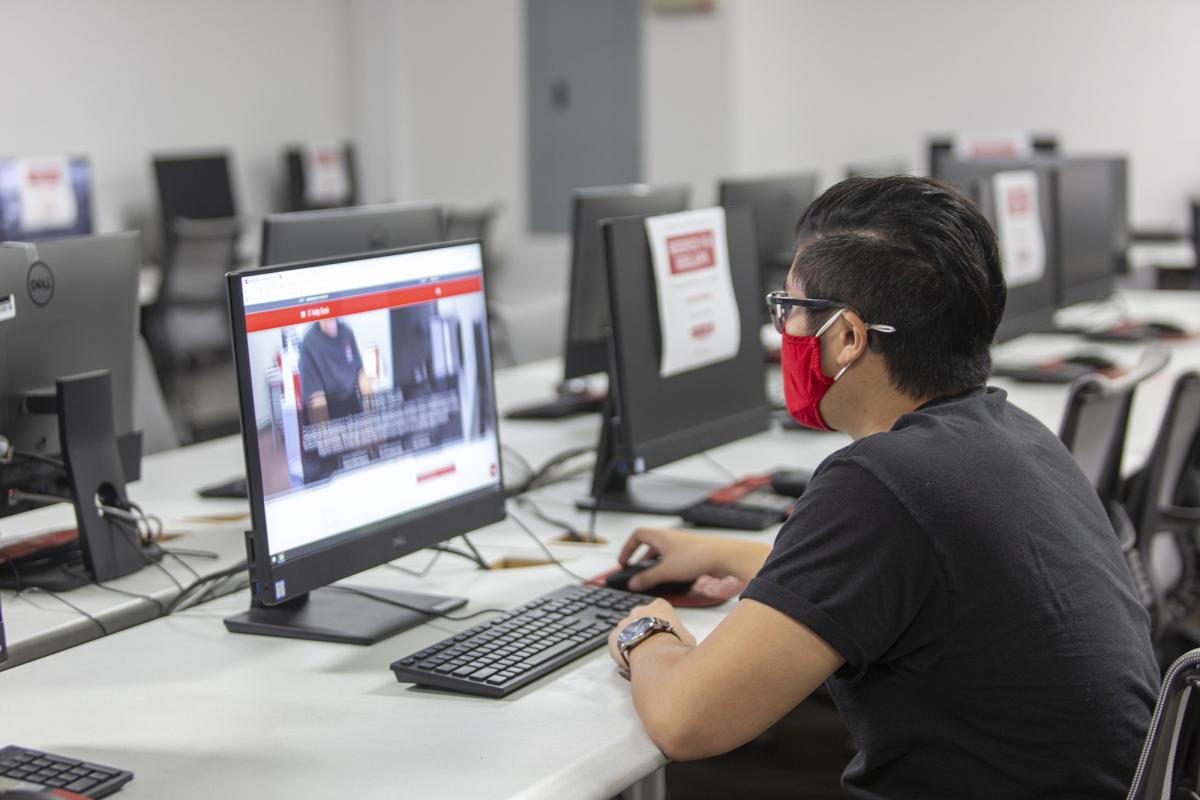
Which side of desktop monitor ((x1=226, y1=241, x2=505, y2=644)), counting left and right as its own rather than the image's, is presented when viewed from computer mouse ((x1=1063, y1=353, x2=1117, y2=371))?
left

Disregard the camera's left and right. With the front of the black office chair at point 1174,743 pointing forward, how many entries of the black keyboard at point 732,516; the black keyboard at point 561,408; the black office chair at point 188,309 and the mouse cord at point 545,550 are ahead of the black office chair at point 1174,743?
4

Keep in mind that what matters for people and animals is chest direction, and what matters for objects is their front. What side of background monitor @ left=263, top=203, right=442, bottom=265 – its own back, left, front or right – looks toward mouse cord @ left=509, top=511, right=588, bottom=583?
back

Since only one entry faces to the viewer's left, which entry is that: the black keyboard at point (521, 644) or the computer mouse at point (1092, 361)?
the computer mouse

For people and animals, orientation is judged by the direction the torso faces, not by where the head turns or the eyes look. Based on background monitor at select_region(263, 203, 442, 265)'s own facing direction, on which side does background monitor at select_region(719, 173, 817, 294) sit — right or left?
on its right

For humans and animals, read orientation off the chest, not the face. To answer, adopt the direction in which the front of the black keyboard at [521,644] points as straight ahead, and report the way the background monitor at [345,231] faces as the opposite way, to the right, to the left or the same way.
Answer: the opposite way

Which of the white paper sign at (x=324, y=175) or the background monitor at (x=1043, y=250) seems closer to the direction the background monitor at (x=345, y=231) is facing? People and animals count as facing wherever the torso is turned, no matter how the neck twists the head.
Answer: the white paper sign

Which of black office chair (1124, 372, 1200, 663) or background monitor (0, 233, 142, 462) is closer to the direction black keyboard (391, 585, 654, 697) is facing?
the black office chair

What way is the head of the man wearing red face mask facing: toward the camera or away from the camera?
away from the camera
